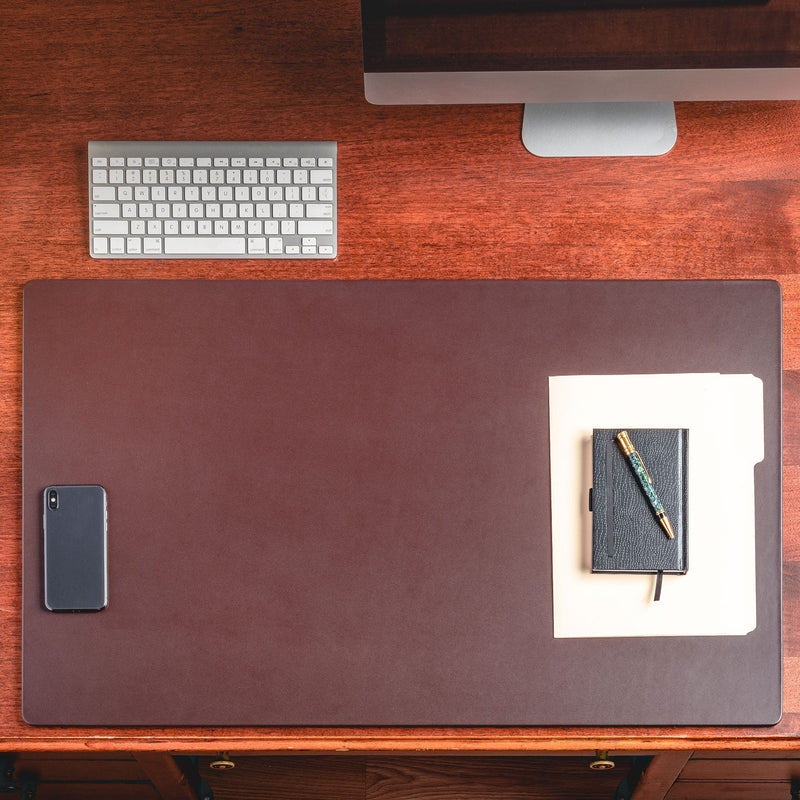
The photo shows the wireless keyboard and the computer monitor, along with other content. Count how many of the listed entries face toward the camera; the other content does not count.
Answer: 2

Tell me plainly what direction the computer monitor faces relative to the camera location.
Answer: facing the viewer
